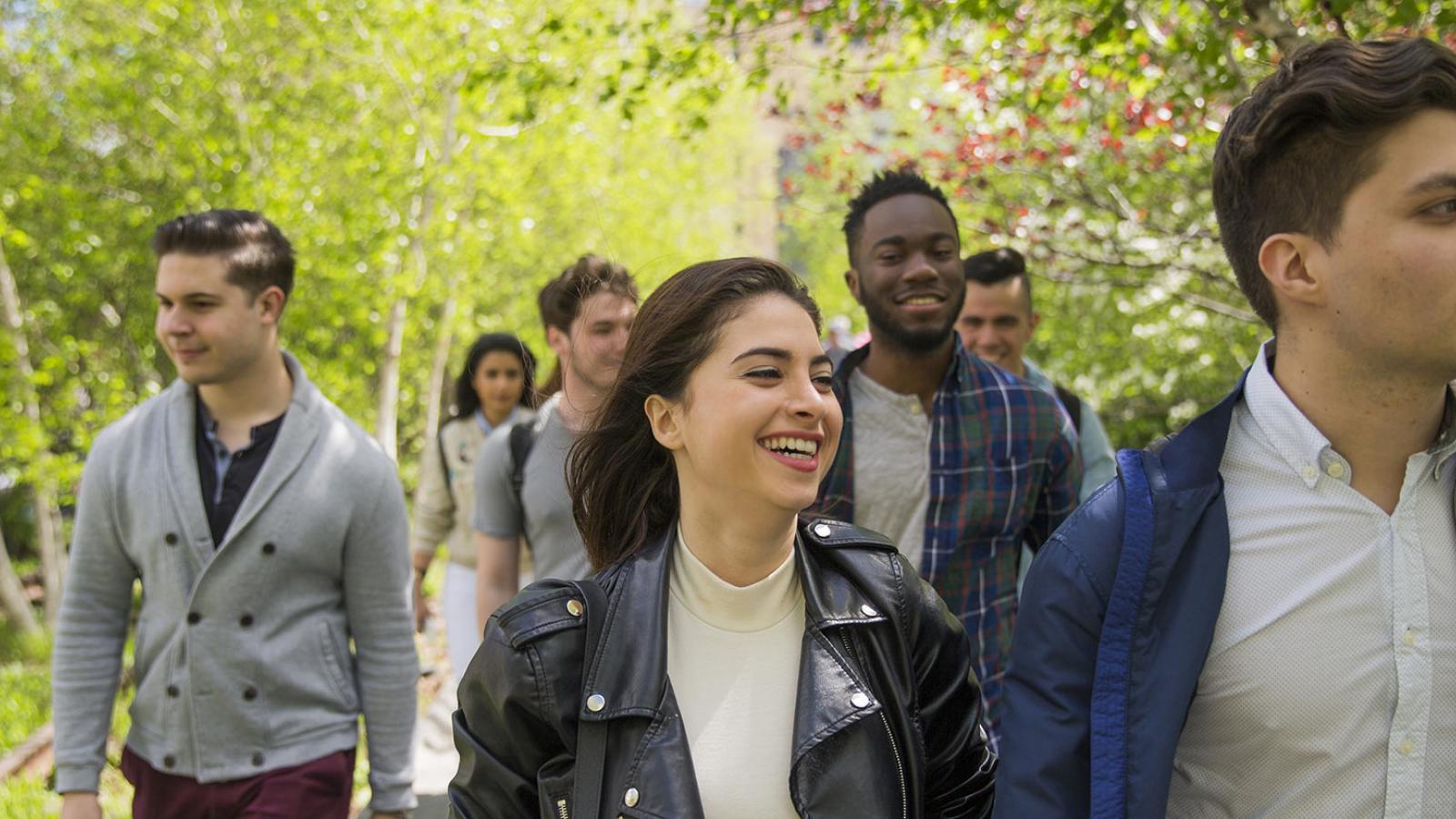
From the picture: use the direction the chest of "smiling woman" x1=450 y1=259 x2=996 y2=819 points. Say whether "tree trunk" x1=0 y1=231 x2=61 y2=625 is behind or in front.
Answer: behind

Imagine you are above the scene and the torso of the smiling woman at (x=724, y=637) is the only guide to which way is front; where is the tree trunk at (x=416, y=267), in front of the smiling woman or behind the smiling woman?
behind

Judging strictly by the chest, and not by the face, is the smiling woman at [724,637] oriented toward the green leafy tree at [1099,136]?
no

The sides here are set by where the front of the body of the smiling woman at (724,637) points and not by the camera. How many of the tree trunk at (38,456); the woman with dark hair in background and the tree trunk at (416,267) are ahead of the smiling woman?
0

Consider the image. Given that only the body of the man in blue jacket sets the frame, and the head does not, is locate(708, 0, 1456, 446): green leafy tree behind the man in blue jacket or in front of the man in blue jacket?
behind

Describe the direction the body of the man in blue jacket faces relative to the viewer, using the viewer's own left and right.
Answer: facing the viewer and to the right of the viewer

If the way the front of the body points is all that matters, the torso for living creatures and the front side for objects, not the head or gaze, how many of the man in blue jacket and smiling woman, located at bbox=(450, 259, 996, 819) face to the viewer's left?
0

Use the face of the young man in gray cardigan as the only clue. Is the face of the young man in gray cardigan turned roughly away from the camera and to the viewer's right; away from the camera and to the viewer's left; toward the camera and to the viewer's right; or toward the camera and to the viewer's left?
toward the camera and to the viewer's left

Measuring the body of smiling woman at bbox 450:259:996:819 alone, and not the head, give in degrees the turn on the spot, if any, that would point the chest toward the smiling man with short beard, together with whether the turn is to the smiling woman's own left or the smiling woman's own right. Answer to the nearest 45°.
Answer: approximately 180°

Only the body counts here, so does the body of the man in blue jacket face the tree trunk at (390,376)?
no

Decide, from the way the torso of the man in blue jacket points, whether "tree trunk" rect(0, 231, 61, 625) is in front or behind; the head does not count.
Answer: behind

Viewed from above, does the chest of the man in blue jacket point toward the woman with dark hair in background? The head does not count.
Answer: no

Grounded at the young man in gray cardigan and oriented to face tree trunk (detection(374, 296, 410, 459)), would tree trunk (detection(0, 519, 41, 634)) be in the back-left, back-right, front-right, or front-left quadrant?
front-left

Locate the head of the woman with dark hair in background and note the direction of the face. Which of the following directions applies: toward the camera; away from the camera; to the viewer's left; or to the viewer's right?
toward the camera

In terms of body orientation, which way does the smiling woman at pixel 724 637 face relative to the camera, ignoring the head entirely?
toward the camera
